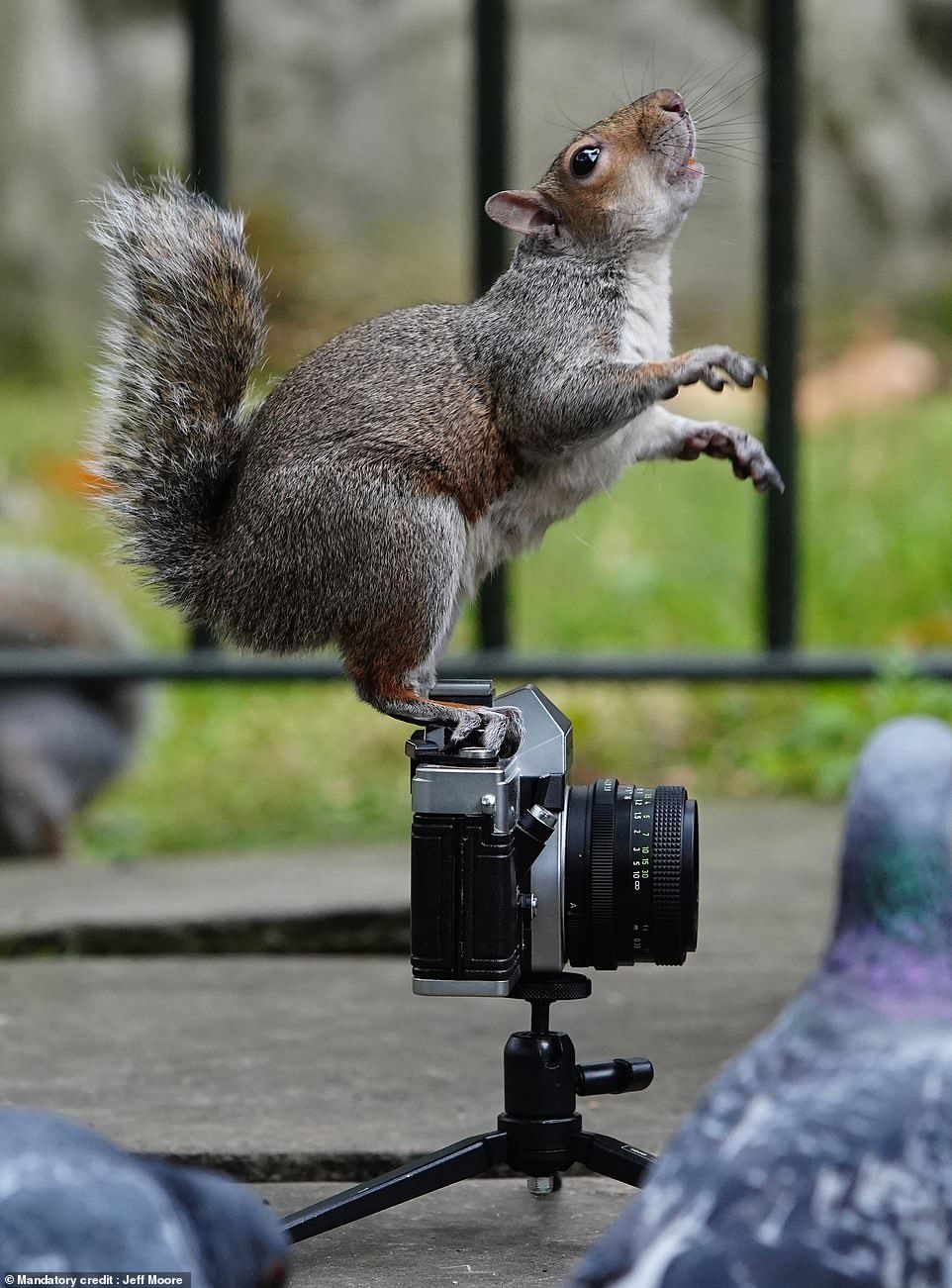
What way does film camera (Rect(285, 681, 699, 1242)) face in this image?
to the viewer's right

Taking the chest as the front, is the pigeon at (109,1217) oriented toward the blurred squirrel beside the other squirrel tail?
no

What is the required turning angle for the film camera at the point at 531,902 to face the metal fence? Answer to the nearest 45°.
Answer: approximately 90° to its left

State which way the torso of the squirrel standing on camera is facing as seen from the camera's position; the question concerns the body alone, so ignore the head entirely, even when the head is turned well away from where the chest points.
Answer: to the viewer's right

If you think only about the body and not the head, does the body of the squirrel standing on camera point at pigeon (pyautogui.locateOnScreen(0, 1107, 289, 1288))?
no

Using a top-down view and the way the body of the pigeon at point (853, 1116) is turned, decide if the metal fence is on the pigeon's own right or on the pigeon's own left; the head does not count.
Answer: on the pigeon's own left

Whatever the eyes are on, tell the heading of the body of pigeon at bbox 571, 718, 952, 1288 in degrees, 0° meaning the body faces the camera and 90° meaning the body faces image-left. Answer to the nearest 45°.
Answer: approximately 225°
